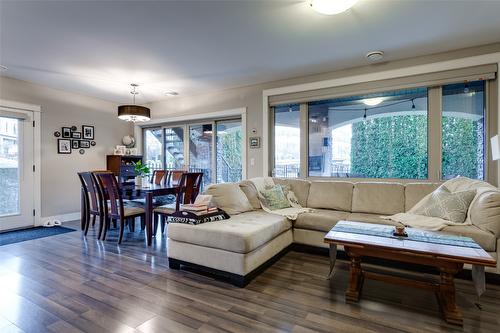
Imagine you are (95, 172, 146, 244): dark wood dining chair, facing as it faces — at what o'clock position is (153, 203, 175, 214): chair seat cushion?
The chair seat cushion is roughly at 2 o'clock from the dark wood dining chair.

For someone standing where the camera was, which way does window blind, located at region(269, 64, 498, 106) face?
facing the viewer and to the left of the viewer

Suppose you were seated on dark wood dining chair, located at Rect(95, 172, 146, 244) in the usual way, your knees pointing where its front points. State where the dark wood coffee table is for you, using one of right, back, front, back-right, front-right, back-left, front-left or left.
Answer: right

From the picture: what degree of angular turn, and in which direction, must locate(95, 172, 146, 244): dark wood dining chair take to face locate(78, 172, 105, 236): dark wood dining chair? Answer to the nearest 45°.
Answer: approximately 90° to its left

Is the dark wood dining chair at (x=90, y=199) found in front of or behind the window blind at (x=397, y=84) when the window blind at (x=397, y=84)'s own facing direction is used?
in front

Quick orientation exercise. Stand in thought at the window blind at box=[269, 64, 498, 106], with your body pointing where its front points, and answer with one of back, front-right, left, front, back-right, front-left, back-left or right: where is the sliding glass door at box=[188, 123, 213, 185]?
front-right

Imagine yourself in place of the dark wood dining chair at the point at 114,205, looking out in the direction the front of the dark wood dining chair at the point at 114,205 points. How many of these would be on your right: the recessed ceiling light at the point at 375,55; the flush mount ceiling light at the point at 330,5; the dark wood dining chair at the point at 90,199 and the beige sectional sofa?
3

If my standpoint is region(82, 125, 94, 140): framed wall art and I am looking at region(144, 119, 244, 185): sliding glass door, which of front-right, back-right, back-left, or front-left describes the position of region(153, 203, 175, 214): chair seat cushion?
front-right

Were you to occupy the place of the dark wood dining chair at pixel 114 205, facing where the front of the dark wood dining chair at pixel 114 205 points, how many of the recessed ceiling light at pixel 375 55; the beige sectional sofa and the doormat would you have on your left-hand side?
1

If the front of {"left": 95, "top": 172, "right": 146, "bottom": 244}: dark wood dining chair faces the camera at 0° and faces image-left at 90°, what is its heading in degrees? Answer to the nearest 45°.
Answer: approximately 225°

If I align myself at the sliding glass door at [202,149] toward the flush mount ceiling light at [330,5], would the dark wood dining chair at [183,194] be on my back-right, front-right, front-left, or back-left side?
front-right
